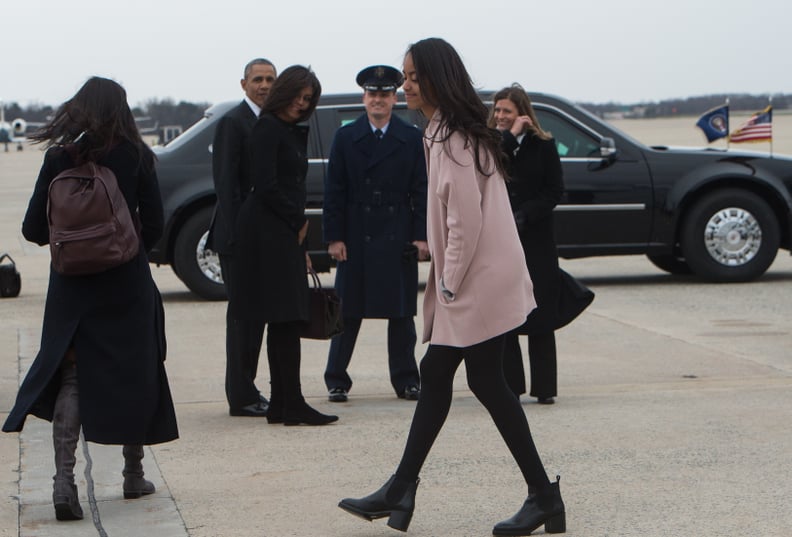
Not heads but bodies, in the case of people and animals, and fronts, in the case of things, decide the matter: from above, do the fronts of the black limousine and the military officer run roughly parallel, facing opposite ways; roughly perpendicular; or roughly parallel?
roughly perpendicular

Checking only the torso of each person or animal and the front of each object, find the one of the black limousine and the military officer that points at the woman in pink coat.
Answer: the military officer

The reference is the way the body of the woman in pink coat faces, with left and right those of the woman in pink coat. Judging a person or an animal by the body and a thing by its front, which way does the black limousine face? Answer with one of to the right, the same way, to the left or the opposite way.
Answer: the opposite way

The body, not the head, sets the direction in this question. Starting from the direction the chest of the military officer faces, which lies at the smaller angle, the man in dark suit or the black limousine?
the man in dark suit

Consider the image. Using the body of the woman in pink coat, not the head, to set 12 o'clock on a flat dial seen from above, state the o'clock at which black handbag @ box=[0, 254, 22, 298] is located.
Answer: The black handbag is roughly at 2 o'clock from the woman in pink coat.
